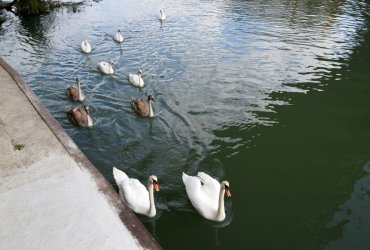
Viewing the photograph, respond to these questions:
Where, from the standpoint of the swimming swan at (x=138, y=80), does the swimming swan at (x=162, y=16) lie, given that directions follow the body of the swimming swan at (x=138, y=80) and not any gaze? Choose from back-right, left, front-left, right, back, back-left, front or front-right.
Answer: back-left
